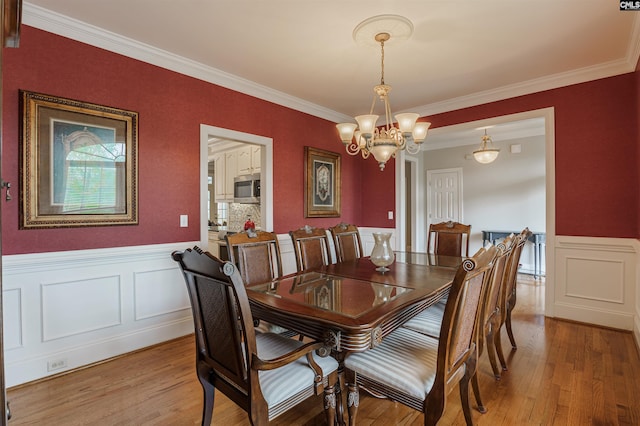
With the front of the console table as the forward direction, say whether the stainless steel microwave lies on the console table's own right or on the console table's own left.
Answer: on the console table's own right

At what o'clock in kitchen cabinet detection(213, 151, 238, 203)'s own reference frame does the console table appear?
The console table is roughly at 8 o'clock from the kitchen cabinet.

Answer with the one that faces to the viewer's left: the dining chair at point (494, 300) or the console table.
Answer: the dining chair

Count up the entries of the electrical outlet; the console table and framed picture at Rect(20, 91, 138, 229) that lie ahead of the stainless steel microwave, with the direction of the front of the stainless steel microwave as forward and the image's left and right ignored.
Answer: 2

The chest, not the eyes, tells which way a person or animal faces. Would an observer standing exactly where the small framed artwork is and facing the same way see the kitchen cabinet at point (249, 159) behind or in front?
behind

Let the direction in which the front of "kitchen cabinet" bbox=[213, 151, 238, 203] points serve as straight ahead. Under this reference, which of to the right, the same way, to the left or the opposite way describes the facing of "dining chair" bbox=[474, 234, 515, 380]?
to the right

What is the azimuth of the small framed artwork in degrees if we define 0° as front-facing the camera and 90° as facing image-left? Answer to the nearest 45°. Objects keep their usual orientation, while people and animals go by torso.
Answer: approximately 315°

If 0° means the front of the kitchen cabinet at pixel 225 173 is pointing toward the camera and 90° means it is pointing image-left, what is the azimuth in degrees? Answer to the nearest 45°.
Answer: approximately 45°

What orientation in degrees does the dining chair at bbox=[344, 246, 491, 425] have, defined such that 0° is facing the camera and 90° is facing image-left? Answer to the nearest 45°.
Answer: approximately 135°

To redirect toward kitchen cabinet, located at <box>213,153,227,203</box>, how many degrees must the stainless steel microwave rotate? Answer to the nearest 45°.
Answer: approximately 90° to its right

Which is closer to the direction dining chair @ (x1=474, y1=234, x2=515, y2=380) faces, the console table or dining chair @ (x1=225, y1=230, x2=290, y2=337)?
the dining chair

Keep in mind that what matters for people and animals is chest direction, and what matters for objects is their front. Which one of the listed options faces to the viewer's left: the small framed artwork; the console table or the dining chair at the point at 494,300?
the dining chair

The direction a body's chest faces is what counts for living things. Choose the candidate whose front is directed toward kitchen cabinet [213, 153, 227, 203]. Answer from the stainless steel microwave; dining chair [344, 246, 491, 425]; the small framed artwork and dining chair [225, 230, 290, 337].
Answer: dining chair [344, 246, 491, 425]

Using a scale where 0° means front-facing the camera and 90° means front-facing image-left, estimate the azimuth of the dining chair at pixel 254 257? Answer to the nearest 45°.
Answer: approximately 315°

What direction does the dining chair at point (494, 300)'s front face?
to the viewer's left
